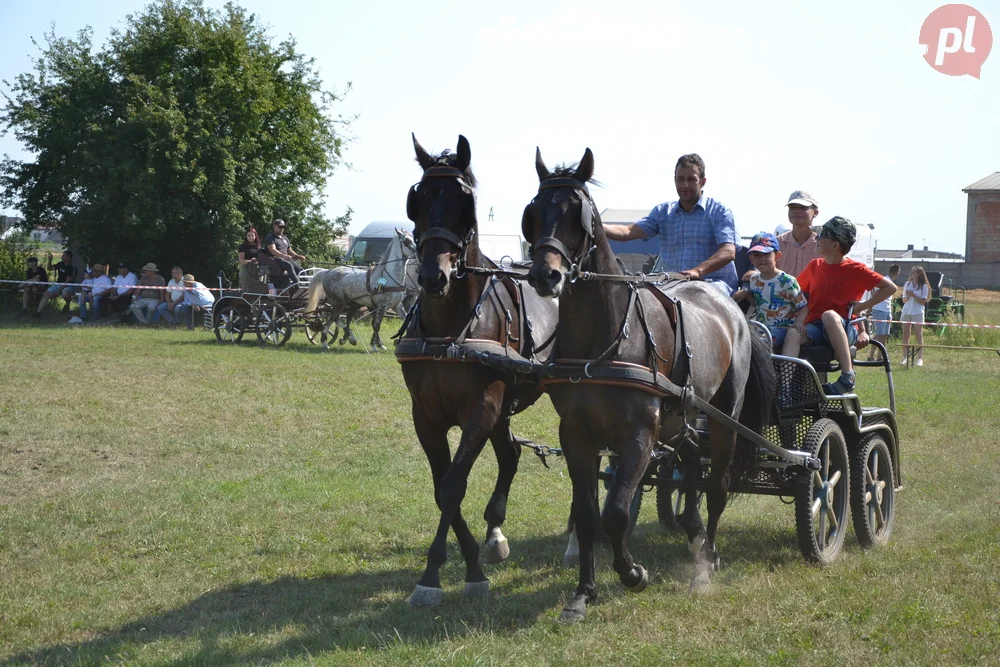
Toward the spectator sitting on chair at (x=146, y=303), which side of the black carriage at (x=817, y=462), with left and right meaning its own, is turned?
right

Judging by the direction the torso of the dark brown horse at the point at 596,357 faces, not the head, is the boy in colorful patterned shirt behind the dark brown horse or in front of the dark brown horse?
behind

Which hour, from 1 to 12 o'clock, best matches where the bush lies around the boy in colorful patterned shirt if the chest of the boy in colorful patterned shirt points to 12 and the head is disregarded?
The bush is roughly at 3 o'clock from the boy in colorful patterned shirt.

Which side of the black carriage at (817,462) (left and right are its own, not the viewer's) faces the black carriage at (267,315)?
right
